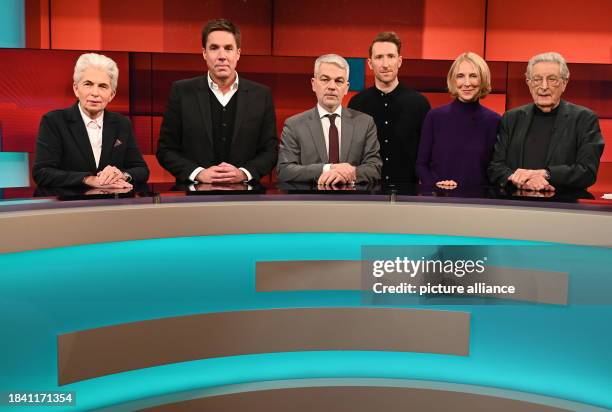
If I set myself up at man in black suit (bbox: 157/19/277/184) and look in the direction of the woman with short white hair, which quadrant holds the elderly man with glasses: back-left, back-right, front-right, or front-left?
back-left

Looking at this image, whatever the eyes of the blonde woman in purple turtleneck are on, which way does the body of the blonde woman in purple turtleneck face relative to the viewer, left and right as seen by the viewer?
facing the viewer

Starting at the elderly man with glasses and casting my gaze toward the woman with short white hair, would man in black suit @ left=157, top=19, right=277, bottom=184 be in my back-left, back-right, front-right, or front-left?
front-right

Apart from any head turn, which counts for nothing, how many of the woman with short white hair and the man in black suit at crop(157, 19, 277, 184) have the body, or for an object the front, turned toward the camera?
2

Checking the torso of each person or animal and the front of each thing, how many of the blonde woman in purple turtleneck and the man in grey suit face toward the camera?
2

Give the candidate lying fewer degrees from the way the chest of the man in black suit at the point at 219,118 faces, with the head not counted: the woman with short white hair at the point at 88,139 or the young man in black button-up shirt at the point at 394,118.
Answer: the woman with short white hair

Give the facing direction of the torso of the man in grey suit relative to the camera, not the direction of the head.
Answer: toward the camera

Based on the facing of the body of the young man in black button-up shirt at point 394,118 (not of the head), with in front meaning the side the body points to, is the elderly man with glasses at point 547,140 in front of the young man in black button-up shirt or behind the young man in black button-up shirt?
in front

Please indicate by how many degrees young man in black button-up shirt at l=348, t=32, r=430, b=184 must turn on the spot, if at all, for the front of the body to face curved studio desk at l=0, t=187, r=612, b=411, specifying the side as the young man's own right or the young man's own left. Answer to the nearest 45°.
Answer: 0° — they already face it

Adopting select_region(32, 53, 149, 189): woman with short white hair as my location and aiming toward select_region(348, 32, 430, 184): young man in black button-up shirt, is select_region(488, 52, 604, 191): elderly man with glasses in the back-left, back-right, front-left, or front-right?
front-right

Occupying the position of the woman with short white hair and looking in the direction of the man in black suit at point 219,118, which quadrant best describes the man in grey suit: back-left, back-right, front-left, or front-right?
front-right

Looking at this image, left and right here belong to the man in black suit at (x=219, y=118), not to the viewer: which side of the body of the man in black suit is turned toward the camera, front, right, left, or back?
front

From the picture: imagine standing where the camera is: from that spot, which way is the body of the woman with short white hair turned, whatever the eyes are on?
toward the camera
